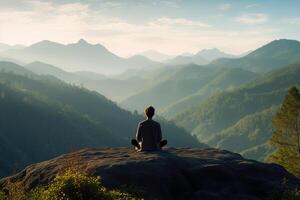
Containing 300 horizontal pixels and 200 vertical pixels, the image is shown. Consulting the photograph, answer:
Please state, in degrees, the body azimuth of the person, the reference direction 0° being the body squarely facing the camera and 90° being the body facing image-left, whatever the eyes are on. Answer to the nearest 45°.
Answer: approximately 180°
